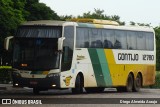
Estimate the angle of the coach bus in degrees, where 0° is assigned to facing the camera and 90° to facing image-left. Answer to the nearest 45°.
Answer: approximately 45°
